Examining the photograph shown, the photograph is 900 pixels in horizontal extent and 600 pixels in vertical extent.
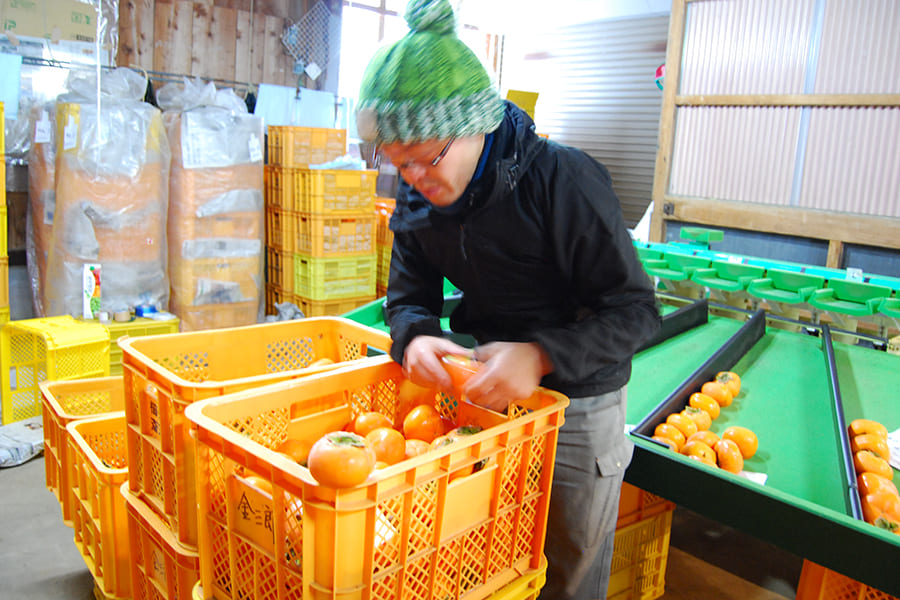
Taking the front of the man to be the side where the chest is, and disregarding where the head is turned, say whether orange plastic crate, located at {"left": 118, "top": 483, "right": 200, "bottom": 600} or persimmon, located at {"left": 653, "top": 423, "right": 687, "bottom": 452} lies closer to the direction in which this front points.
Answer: the orange plastic crate

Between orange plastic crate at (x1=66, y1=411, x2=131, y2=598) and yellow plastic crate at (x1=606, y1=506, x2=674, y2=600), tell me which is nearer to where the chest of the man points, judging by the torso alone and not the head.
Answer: the orange plastic crate

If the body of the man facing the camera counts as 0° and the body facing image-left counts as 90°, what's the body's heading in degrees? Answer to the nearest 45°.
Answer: approximately 45°

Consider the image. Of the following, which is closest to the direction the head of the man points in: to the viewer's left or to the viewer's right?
to the viewer's left

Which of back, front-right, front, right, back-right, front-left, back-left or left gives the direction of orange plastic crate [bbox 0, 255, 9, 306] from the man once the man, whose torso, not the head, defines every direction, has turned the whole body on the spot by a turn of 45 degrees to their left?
back-right

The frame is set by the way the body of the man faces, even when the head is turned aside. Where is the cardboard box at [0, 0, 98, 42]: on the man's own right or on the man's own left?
on the man's own right

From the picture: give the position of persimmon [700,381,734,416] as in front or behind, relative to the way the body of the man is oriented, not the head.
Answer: behind

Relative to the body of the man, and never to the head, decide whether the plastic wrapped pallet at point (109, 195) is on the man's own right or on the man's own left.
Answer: on the man's own right

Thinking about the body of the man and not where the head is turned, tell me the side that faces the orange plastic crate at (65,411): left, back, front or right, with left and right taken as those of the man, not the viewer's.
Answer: right

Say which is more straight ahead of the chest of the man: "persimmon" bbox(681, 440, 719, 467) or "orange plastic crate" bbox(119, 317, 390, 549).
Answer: the orange plastic crate

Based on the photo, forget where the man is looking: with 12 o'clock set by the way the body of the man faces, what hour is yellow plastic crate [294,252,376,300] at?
The yellow plastic crate is roughly at 4 o'clock from the man.
